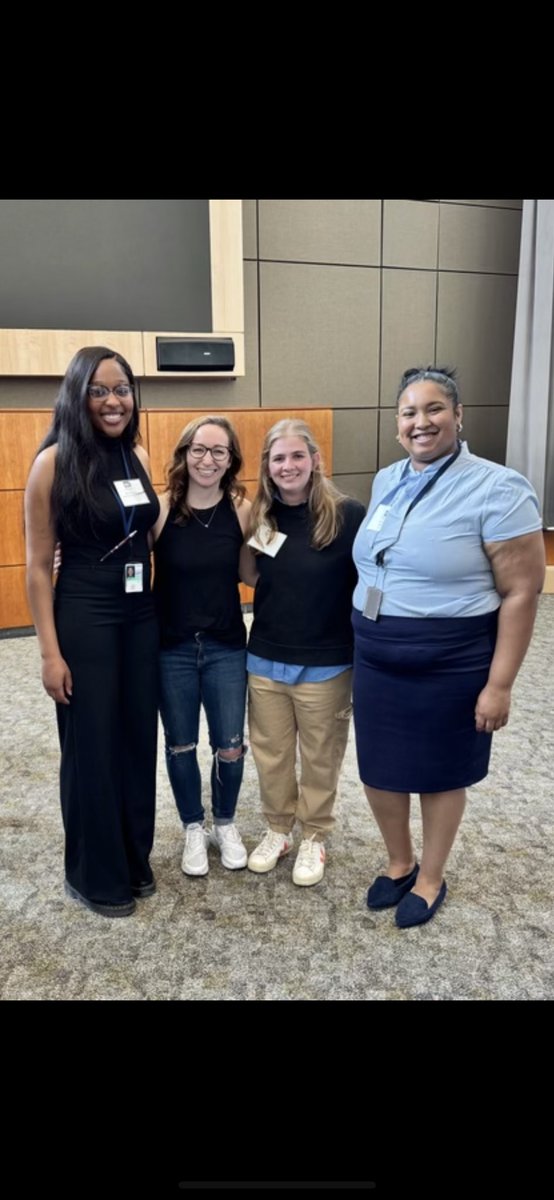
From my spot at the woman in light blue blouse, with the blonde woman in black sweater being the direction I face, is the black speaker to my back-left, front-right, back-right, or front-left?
front-right

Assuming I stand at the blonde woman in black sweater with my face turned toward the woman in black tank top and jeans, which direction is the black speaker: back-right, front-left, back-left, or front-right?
front-right

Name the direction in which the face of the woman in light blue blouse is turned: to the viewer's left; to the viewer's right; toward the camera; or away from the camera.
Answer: toward the camera

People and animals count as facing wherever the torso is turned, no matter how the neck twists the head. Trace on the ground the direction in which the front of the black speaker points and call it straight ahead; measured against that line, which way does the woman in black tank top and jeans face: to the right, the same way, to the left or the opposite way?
the same way

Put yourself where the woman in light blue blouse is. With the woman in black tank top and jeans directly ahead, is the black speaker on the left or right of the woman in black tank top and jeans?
right

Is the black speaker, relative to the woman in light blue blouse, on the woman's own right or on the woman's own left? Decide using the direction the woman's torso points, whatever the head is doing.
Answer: on the woman's own right

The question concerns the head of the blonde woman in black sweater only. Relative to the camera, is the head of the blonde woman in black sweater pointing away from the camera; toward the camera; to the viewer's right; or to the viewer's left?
toward the camera

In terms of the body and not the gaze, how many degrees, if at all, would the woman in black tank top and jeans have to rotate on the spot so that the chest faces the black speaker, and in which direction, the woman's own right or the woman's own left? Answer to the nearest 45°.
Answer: approximately 180°

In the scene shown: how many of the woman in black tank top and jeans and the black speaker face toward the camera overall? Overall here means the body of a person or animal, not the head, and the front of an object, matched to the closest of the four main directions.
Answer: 2

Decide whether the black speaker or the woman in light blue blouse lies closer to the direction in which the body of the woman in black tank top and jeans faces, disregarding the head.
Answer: the woman in light blue blouse

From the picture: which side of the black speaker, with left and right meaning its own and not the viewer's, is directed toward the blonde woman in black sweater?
front

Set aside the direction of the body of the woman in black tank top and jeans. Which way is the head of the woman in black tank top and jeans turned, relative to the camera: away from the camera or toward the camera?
toward the camera

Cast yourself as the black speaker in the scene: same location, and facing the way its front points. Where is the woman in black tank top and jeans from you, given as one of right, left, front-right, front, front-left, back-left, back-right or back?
front

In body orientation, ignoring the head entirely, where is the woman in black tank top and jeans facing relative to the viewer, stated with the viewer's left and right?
facing the viewer

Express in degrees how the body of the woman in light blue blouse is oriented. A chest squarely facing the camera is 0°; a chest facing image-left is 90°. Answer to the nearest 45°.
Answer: approximately 45°

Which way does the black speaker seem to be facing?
toward the camera
